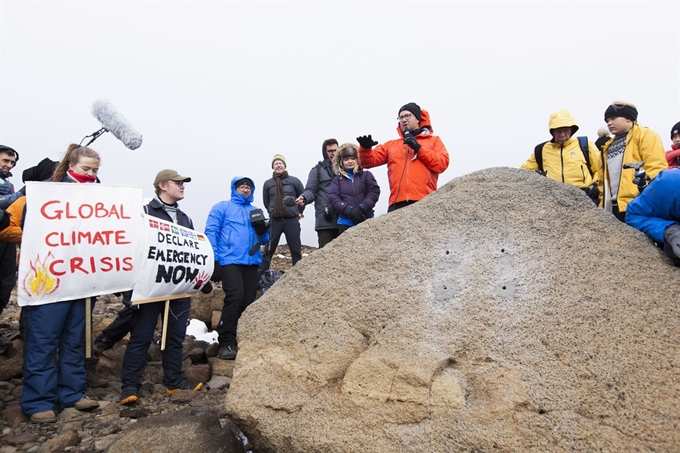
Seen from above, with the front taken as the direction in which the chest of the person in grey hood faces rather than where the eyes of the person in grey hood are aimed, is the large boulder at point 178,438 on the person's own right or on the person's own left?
on the person's own right

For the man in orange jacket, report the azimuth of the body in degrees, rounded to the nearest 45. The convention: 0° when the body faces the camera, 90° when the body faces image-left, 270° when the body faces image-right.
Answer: approximately 45°

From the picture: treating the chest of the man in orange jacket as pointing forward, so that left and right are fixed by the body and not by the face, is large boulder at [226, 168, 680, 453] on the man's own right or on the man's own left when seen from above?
on the man's own left

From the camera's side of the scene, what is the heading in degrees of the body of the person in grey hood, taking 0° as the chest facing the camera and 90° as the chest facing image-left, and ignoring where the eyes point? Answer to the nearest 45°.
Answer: approximately 315°

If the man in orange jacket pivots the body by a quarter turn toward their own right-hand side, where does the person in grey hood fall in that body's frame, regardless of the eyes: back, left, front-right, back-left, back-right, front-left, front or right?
front

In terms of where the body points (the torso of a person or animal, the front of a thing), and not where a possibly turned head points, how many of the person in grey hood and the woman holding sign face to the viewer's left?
0

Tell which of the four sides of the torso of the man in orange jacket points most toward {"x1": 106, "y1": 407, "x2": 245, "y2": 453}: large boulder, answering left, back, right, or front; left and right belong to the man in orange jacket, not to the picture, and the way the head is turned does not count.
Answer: front

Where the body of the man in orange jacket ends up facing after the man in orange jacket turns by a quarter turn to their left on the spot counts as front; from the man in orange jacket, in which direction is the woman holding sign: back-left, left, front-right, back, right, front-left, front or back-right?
right

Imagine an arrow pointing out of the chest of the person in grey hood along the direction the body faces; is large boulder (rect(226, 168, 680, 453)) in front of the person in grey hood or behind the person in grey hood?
in front

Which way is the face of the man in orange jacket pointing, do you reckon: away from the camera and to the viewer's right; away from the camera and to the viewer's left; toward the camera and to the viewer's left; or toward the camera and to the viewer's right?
toward the camera and to the viewer's left

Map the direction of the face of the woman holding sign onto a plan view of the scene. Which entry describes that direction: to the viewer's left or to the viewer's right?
to the viewer's right

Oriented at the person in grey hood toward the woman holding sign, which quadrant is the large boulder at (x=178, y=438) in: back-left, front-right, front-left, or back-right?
front-left

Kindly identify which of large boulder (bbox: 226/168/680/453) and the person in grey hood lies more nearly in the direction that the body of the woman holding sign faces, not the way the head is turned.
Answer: the large boulder
